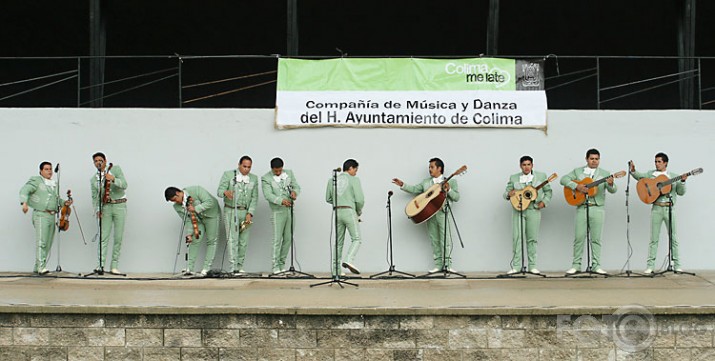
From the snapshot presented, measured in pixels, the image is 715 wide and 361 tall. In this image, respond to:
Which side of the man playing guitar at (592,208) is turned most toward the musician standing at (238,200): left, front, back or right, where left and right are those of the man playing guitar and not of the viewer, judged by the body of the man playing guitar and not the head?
right

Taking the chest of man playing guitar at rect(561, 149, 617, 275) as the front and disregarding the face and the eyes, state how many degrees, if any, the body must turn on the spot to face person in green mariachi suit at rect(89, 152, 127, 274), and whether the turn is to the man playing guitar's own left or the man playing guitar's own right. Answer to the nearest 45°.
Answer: approximately 90° to the man playing guitar's own right

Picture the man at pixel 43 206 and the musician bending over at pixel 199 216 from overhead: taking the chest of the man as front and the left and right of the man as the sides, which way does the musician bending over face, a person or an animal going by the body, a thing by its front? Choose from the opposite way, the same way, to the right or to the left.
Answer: to the right

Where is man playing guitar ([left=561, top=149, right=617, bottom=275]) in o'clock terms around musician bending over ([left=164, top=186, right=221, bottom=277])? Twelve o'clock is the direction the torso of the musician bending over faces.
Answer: The man playing guitar is roughly at 8 o'clock from the musician bending over.

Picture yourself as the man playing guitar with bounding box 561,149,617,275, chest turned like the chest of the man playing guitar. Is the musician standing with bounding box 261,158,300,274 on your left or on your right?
on your right

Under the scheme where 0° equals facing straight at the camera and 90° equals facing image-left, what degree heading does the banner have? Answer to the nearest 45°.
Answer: approximately 0°

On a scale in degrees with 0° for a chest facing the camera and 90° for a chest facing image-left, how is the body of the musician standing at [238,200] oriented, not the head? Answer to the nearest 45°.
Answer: approximately 0°

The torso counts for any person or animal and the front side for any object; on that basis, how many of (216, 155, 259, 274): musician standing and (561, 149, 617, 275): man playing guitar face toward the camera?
2

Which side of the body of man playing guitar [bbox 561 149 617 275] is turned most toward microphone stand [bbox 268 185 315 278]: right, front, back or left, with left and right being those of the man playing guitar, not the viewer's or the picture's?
right

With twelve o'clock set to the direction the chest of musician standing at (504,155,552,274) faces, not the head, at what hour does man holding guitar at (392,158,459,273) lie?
The man holding guitar is roughly at 3 o'clock from the musician standing.

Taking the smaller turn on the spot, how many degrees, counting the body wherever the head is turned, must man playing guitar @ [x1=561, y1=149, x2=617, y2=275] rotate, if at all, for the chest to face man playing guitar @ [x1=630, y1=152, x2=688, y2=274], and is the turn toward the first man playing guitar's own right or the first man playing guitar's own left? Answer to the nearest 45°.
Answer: approximately 90° to the first man playing guitar's own left

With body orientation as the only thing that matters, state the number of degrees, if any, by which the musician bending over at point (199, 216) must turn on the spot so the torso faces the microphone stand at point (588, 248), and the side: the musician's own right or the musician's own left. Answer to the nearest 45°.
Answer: approximately 135° to the musician's own left
